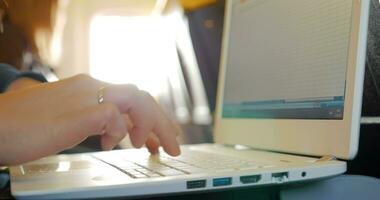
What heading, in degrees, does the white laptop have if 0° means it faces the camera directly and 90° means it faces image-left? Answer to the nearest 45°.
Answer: approximately 45°
